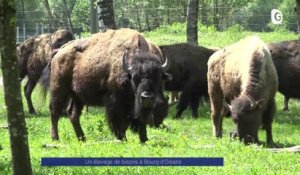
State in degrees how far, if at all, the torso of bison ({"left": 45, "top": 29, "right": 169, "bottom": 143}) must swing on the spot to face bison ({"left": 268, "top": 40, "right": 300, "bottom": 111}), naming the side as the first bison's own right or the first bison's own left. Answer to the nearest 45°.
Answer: approximately 90° to the first bison's own left

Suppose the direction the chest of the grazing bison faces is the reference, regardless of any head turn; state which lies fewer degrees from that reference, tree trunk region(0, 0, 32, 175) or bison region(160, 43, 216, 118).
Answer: the tree trunk

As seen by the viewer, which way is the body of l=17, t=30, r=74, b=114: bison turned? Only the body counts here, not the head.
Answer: to the viewer's right

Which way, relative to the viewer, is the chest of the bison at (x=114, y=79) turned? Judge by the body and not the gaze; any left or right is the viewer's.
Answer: facing the viewer and to the right of the viewer

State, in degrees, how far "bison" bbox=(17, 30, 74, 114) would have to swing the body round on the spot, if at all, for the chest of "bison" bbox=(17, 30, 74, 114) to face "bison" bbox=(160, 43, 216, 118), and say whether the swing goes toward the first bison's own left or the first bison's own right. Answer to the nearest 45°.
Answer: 0° — it already faces it
